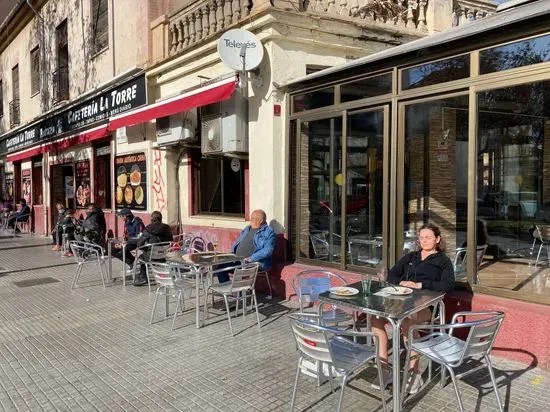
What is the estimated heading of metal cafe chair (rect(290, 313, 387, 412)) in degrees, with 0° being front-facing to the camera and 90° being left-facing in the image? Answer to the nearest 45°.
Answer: approximately 225°

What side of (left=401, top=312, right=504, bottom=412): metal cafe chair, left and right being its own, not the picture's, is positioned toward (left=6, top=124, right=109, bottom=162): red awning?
front

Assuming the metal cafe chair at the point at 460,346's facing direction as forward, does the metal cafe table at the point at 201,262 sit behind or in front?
in front

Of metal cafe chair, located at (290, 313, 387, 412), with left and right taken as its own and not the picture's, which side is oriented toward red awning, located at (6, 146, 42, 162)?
left

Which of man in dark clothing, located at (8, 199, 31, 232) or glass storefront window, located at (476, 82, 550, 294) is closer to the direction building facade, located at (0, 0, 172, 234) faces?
the glass storefront window

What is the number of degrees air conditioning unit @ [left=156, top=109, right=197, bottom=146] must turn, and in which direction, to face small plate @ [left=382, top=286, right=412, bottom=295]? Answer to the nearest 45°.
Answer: approximately 45° to its left
